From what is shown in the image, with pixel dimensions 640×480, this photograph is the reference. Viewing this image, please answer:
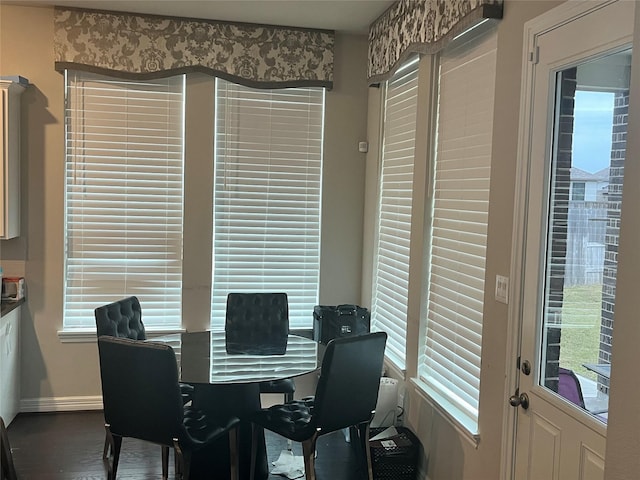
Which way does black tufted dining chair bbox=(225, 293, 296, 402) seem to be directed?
toward the camera

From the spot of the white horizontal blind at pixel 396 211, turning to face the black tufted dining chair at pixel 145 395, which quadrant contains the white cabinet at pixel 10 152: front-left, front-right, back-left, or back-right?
front-right

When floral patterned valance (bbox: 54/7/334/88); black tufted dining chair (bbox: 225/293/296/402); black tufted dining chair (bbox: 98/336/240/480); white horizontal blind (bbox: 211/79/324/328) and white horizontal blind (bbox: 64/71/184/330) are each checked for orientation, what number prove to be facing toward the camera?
4

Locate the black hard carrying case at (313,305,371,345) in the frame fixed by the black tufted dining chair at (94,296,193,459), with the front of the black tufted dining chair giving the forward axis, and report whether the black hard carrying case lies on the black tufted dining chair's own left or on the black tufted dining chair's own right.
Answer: on the black tufted dining chair's own left

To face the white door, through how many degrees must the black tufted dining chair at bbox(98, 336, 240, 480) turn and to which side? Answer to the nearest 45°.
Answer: approximately 90° to its right

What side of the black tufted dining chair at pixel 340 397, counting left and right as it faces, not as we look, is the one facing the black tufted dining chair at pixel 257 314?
front

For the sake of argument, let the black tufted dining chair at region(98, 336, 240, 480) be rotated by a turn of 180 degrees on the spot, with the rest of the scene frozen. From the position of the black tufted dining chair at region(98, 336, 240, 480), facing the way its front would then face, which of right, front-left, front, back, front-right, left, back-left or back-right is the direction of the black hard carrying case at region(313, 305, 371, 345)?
back

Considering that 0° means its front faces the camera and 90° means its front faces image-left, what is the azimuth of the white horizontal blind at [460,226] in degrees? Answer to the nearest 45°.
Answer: approximately 45°

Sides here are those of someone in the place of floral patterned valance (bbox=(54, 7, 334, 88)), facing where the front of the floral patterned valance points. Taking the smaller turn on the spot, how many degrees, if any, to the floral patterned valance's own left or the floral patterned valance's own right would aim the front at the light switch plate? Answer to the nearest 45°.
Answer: approximately 45° to the floral patterned valance's own left

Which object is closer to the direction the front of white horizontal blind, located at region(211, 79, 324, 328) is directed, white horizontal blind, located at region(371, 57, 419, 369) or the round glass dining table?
the round glass dining table

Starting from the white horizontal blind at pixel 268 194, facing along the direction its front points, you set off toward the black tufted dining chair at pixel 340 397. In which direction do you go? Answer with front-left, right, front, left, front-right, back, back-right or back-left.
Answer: front

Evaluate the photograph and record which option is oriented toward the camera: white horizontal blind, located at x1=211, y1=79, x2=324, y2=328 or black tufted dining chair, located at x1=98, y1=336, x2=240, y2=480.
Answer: the white horizontal blind

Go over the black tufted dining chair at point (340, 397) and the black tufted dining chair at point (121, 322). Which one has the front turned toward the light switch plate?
the black tufted dining chair at point (121, 322)

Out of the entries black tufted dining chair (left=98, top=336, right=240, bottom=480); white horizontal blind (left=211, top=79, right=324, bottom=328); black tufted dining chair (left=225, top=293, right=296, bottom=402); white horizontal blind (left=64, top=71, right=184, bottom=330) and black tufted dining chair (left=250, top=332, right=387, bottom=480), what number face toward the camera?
3

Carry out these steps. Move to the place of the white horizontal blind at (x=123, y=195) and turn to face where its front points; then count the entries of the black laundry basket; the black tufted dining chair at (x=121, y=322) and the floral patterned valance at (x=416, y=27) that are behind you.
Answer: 0

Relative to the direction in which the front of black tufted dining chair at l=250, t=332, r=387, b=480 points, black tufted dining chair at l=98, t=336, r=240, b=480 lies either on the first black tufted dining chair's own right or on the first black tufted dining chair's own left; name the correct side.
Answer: on the first black tufted dining chair's own left

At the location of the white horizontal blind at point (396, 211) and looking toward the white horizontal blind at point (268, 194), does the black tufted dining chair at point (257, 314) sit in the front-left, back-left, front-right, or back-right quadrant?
front-left
